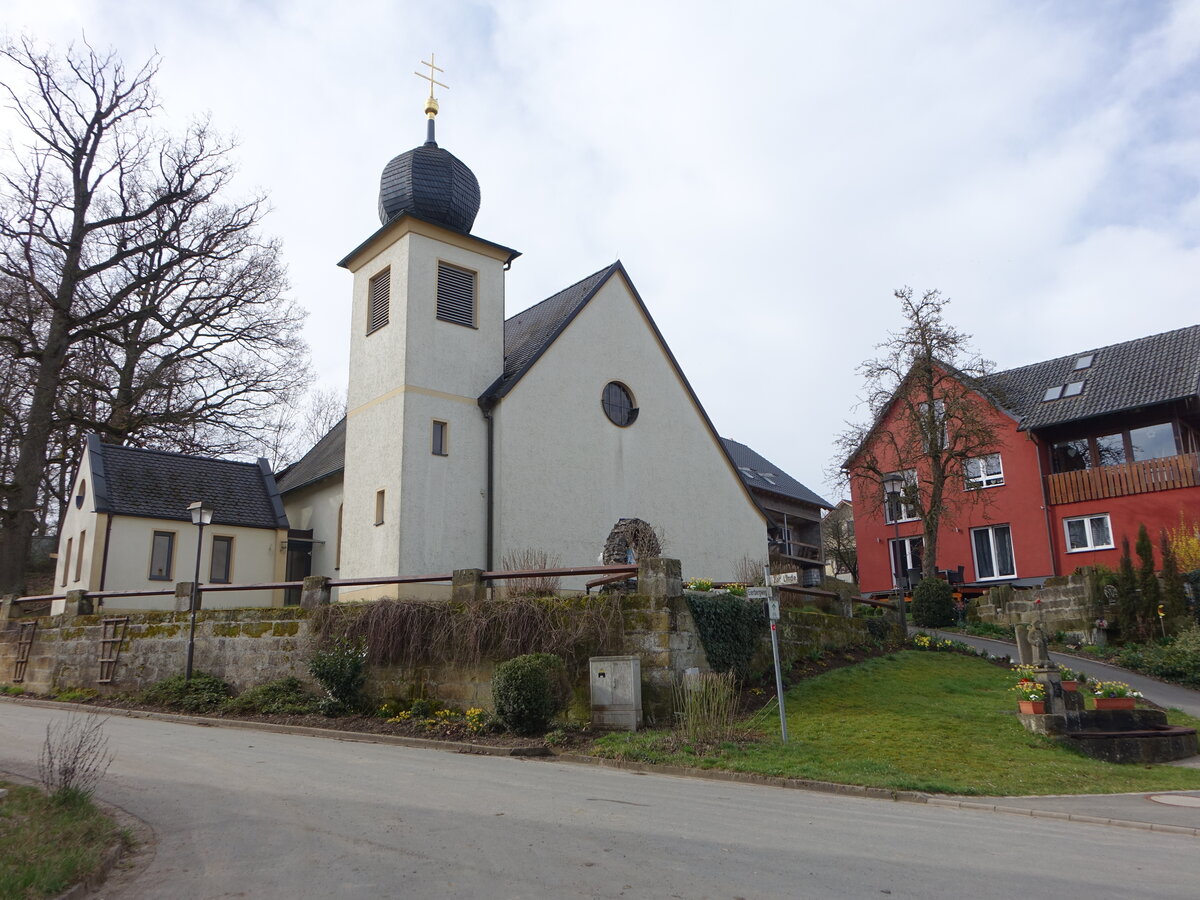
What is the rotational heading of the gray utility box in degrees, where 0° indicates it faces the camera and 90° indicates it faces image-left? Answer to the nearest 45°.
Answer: approximately 0°

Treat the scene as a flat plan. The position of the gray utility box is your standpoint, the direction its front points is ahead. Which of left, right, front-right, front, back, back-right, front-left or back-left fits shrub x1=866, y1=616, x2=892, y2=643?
back-left

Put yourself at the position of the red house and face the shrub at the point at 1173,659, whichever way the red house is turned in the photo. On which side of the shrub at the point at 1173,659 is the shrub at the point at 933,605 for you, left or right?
right

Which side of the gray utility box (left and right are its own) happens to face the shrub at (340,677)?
right

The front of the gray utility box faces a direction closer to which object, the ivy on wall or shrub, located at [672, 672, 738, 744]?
the shrub

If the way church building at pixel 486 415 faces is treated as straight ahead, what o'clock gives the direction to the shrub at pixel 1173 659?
The shrub is roughly at 11 o'clock from the church building.

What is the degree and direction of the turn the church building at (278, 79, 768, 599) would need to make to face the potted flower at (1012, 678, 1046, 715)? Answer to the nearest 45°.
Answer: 0° — it already faces it

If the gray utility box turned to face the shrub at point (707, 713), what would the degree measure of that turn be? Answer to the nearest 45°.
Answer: approximately 45° to its left

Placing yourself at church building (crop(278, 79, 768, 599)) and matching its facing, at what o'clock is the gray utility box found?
The gray utility box is roughly at 1 o'clock from the church building.

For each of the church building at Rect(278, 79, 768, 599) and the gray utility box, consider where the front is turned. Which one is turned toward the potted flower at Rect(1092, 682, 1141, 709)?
the church building

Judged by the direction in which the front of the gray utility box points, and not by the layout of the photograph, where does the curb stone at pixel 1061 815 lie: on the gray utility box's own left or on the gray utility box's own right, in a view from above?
on the gray utility box's own left

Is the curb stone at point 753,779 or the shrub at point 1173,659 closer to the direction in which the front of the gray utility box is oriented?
the curb stone
